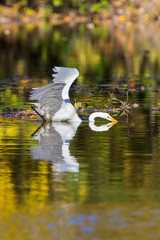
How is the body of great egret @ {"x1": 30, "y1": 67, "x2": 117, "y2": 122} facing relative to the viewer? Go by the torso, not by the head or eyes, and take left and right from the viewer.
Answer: facing to the right of the viewer
